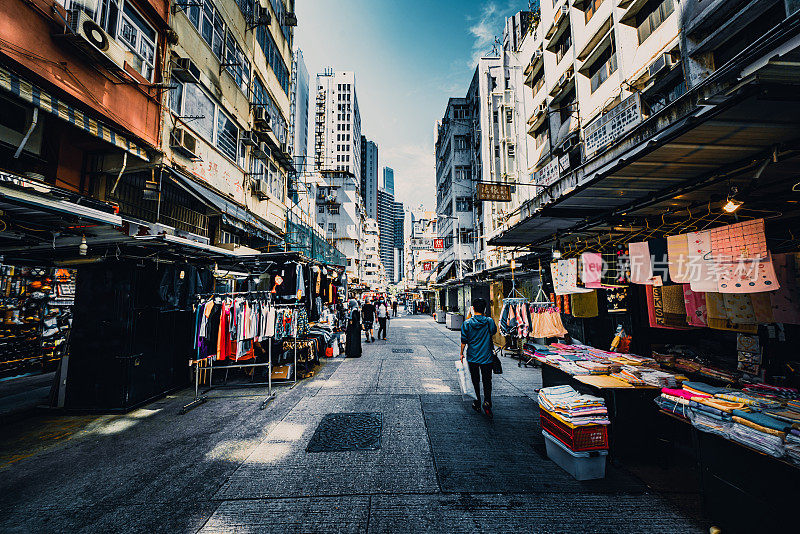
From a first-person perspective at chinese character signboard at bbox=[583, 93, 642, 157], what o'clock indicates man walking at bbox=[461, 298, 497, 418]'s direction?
The man walking is roughly at 11 o'clock from the chinese character signboard.

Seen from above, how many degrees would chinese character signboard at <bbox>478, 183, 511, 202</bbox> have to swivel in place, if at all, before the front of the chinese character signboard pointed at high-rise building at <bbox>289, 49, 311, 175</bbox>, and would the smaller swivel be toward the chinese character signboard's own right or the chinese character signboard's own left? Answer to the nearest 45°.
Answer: approximately 135° to the chinese character signboard's own right

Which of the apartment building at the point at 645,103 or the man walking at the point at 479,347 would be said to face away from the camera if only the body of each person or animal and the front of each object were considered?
the man walking

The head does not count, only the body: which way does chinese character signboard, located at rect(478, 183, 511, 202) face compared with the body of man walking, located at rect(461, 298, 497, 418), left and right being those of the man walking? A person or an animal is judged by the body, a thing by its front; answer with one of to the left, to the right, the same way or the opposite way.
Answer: the opposite way

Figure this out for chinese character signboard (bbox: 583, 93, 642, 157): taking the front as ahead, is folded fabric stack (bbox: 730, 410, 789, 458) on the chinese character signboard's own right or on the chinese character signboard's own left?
on the chinese character signboard's own left

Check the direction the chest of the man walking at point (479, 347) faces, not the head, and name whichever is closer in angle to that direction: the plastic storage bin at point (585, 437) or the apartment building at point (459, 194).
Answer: the apartment building

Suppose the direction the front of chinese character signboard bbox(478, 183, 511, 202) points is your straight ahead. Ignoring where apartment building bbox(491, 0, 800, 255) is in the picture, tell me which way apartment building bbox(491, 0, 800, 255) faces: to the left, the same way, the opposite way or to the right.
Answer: to the right

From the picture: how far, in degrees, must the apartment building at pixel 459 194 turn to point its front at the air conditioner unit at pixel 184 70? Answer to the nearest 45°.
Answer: approximately 45° to its left

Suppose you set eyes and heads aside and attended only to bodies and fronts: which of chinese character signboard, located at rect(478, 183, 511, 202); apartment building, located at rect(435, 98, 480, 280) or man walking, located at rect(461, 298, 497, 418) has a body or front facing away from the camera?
the man walking

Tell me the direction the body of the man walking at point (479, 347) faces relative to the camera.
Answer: away from the camera

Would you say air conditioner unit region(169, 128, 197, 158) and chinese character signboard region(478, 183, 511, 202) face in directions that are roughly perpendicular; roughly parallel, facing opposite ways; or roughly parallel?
roughly perpendicular

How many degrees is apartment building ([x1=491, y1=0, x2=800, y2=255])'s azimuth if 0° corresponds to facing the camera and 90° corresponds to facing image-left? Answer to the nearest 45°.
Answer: approximately 45°

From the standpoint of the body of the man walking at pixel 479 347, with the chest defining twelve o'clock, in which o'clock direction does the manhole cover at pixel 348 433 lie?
The manhole cover is roughly at 8 o'clock from the man walking.

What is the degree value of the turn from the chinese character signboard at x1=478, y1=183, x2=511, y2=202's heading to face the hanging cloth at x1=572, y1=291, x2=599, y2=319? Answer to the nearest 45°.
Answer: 0° — it already faces it
